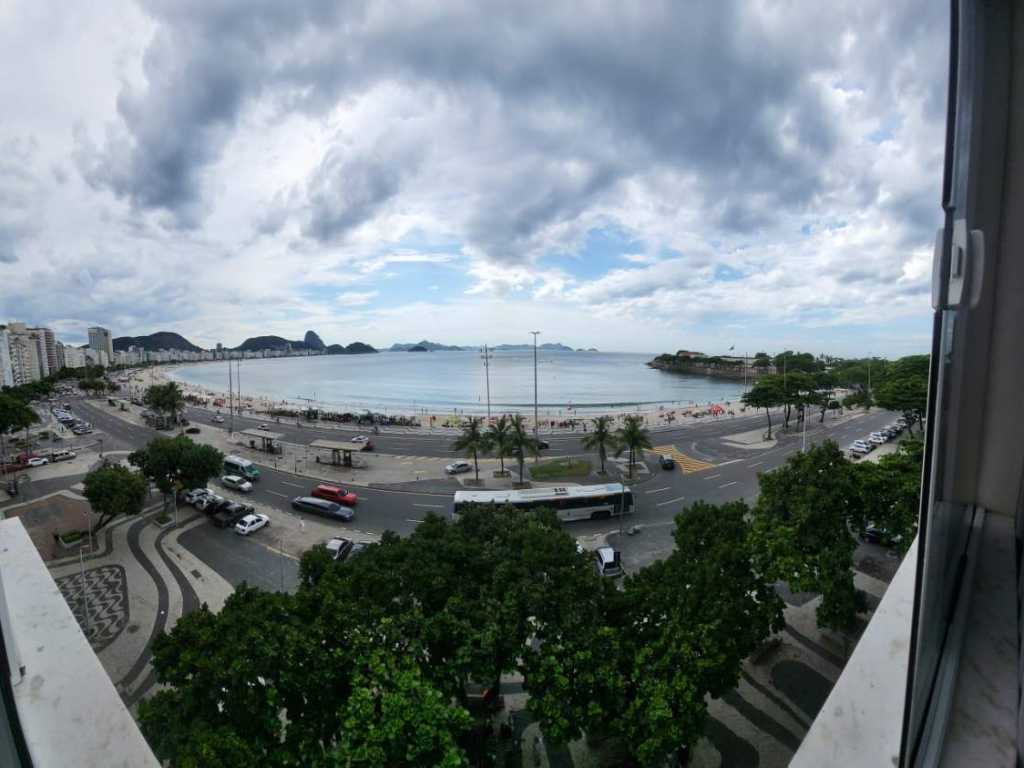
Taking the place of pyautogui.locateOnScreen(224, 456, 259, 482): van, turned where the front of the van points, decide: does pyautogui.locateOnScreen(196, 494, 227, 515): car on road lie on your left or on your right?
on your right

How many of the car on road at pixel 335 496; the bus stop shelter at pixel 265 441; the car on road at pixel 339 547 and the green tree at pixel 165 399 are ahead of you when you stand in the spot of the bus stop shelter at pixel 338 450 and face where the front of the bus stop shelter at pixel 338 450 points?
2

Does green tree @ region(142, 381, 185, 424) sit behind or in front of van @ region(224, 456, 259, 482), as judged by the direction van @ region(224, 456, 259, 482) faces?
behind

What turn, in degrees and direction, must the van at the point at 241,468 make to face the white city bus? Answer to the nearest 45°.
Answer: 0° — it already faces it

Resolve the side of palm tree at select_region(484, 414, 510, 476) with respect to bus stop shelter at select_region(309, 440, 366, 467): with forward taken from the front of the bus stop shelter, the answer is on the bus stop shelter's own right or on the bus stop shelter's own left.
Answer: on the bus stop shelter's own left

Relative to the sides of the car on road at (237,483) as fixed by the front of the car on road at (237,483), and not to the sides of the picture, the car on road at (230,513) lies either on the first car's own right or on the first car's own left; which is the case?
on the first car's own right

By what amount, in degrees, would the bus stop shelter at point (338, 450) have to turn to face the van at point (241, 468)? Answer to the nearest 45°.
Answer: approximately 90° to its right
